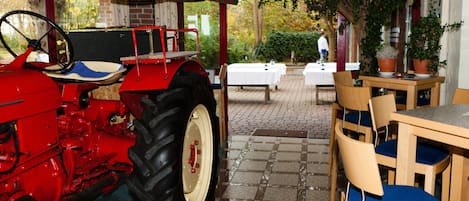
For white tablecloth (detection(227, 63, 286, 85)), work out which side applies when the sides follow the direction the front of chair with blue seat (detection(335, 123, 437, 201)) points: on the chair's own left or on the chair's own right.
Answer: on the chair's own left

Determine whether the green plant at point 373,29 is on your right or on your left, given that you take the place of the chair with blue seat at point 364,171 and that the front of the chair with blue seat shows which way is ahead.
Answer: on your left

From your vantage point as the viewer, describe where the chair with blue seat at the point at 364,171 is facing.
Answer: facing away from the viewer and to the right of the viewer

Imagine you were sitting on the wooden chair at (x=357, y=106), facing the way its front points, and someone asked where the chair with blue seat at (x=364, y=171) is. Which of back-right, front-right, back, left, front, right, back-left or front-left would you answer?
back-right

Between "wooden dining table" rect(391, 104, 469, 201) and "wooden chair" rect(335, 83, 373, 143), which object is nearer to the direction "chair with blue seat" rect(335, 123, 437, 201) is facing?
the wooden dining table

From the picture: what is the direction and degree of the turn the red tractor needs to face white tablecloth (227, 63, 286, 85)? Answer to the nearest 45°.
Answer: approximately 180°

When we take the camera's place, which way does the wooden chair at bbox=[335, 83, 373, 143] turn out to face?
facing away from the viewer and to the right of the viewer

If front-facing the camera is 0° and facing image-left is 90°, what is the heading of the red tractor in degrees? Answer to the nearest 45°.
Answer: approximately 45°

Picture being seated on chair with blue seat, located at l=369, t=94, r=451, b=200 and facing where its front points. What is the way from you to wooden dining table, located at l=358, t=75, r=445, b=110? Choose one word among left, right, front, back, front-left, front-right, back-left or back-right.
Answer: back-left

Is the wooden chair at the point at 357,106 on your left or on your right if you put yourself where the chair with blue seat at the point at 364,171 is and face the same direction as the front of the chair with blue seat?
on your left
